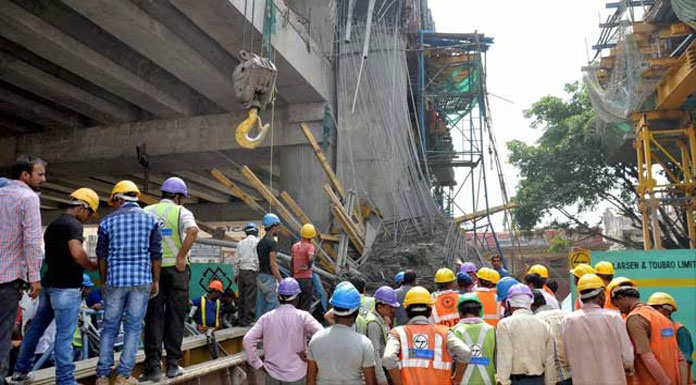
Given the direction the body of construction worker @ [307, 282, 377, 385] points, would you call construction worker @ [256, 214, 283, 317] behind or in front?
in front

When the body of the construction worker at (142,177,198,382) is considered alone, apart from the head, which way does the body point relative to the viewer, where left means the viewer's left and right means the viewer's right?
facing away from the viewer and to the right of the viewer

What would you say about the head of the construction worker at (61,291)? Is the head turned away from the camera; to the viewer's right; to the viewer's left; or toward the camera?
to the viewer's right

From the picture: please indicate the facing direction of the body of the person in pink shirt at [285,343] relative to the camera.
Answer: away from the camera

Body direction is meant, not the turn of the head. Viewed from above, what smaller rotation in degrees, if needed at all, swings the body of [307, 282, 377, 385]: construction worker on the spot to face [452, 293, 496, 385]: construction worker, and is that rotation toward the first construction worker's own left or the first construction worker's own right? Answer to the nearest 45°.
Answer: approximately 90° to the first construction worker's own right

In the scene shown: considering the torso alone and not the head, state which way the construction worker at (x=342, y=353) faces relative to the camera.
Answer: away from the camera

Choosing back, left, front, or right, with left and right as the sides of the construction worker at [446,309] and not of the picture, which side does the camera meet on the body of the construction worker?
back

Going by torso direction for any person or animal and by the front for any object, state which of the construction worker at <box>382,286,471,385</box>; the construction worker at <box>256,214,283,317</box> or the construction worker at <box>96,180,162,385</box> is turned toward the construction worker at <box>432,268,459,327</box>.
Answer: the construction worker at <box>382,286,471,385</box>

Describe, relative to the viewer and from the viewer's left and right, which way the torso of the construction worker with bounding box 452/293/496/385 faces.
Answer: facing away from the viewer

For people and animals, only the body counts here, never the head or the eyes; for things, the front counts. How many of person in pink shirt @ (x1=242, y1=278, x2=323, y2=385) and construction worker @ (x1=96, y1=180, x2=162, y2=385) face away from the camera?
2

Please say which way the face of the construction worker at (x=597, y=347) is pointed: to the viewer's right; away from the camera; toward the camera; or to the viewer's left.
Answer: away from the camera
